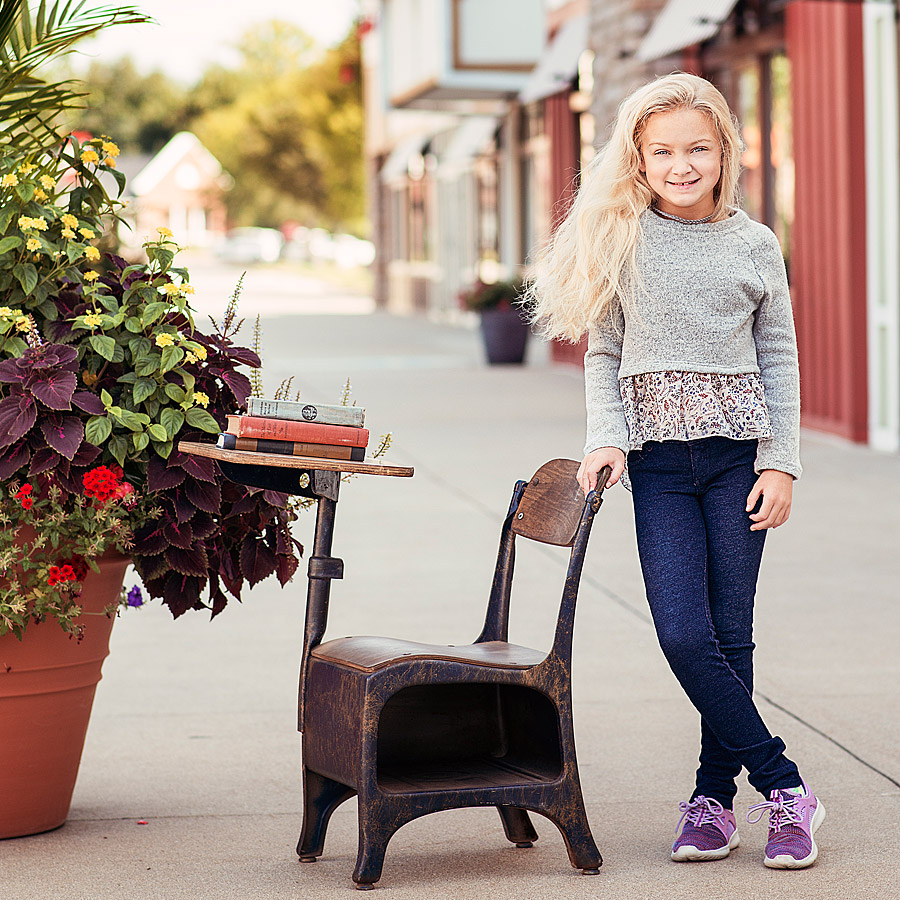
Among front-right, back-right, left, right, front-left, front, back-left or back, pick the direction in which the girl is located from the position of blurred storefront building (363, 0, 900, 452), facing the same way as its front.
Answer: front-left

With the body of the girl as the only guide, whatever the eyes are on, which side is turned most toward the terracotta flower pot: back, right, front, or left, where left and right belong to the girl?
right

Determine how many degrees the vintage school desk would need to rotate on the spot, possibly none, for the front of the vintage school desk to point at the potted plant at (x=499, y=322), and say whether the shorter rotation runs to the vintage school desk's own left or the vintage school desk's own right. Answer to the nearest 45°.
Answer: approximately 90° to the vintage school desk's own right

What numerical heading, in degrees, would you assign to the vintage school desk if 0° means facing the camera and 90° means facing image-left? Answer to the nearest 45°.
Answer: approximately 90°

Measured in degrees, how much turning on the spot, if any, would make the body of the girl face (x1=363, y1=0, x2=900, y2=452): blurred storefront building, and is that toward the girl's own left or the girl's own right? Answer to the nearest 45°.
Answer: approximately 180°

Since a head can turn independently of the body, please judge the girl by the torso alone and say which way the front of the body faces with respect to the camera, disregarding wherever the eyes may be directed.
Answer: toward the camera

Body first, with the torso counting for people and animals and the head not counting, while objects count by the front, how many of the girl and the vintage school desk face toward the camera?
1

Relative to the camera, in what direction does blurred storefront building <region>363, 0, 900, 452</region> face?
facing the viewer and to the left of the viewer

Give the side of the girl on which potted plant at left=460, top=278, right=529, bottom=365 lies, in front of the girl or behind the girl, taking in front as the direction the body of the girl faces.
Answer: behind

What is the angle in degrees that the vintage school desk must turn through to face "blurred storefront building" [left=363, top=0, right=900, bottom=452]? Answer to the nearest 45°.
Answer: approximately 90° to its right

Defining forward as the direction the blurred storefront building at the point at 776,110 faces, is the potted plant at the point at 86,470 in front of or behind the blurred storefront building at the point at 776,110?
in front
